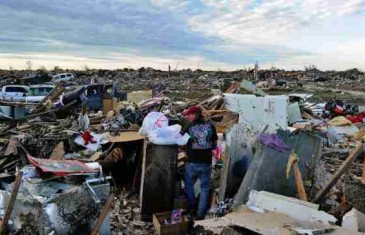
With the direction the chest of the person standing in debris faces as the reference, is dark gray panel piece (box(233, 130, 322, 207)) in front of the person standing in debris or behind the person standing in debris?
behind
